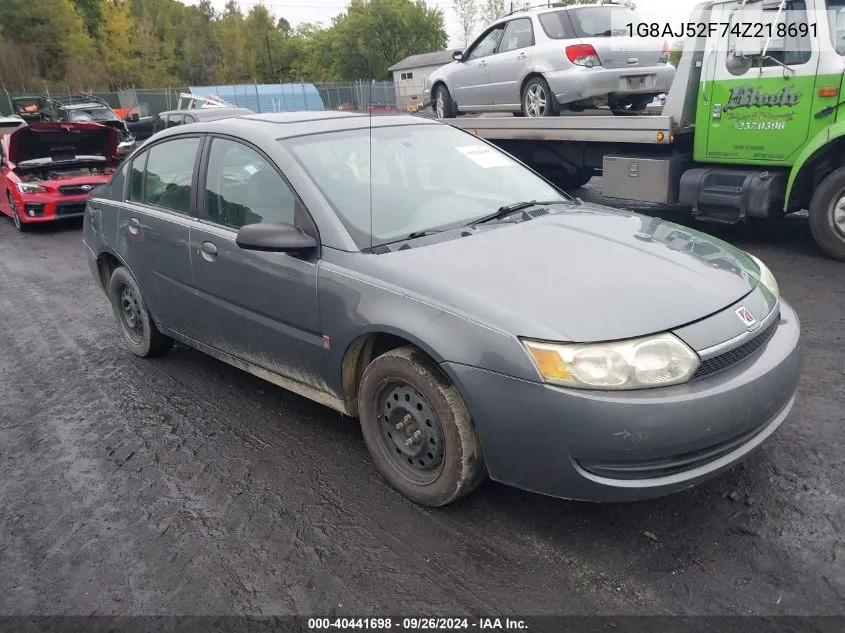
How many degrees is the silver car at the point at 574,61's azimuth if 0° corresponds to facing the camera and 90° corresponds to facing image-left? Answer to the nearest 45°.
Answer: approximately 135°

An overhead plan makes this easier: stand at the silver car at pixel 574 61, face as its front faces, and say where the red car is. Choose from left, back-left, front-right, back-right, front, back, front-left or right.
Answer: front-left

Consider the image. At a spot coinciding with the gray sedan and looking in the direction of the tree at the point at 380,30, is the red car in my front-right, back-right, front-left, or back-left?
front-left

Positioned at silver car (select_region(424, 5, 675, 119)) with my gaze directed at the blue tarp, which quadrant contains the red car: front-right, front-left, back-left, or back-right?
front-left

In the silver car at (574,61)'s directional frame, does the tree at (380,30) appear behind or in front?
in front

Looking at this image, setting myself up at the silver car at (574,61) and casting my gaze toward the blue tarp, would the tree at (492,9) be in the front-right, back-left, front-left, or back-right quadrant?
front-right

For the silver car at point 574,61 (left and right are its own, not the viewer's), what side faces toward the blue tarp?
front

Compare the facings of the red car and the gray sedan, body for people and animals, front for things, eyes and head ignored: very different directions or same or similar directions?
same or similar directions

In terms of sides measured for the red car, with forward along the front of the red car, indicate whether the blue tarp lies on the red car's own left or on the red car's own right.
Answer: on the red car's own left

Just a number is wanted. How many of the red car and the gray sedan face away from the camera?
0

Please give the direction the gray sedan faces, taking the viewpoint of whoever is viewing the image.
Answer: facing the viewer and to the right of the viewer

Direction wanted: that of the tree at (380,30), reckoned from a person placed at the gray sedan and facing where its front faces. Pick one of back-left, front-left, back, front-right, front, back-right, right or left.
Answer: back-left

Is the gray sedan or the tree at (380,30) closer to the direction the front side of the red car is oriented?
the gray sedan

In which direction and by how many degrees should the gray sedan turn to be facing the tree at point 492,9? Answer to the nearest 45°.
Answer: approximately 135° to its left

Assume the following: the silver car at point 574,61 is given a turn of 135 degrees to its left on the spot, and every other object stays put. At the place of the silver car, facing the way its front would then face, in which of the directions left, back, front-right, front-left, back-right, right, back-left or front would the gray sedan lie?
front
